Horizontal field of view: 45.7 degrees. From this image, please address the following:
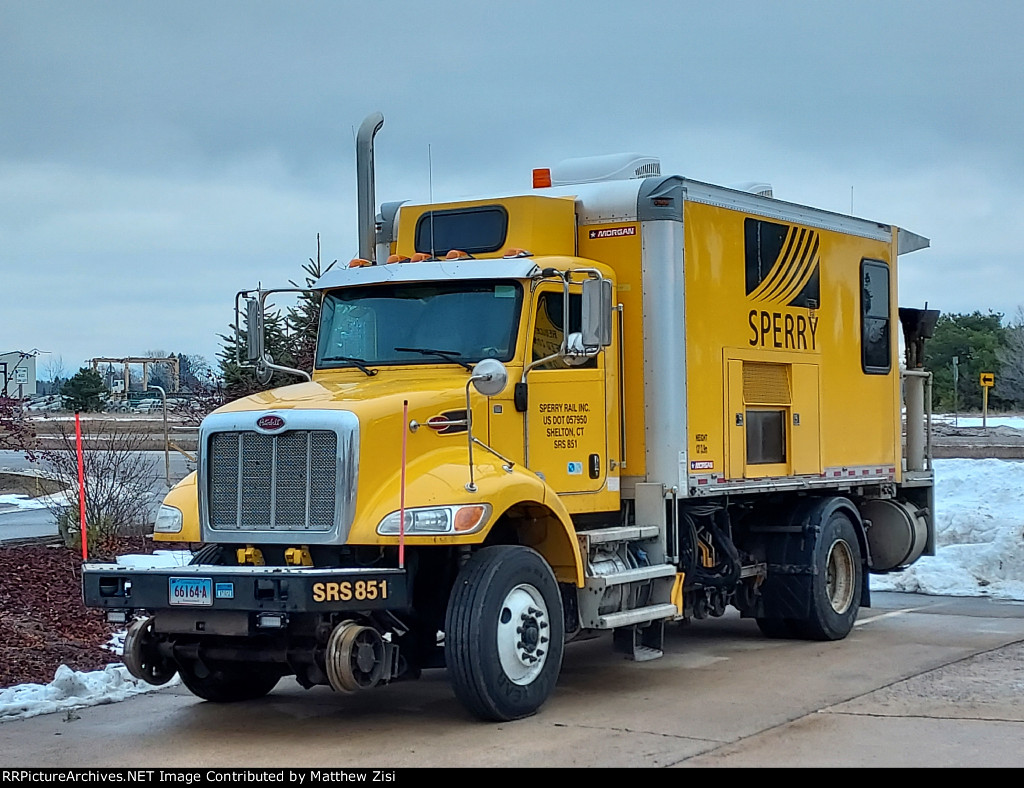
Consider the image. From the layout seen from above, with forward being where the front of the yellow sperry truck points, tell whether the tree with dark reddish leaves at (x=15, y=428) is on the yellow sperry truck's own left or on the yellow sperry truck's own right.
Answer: on the yellow sperry truck's own right

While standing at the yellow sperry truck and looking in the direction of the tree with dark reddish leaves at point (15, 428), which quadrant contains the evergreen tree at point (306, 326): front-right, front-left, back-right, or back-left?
front-right

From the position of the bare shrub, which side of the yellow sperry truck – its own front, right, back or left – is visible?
right

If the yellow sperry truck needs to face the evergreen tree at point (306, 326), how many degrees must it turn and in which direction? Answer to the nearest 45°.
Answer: approximately 90° to its right

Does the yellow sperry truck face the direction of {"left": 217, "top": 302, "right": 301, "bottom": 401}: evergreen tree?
no

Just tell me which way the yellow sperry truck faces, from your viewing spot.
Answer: facing the viewer and to the left of the viewer

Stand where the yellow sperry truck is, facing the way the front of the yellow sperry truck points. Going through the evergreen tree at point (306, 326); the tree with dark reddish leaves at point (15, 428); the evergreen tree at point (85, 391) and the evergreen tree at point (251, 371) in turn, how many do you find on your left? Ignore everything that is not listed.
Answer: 0

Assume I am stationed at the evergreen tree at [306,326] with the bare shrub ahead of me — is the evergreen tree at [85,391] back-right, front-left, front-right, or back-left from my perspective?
back-right

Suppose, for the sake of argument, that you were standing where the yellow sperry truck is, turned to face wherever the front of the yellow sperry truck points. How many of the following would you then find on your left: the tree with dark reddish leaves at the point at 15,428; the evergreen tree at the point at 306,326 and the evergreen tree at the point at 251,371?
0

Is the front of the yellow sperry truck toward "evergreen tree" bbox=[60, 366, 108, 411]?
no

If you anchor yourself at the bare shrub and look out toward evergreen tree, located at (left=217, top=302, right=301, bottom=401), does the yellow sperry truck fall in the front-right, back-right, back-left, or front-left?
back-right
